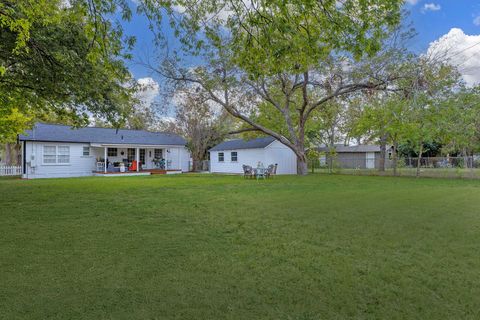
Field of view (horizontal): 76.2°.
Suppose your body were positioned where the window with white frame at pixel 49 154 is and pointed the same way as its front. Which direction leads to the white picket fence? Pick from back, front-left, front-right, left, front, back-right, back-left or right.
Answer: back-right

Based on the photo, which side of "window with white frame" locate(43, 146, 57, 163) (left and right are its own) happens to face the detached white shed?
left

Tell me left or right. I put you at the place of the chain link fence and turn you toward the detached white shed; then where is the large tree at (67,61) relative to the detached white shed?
left

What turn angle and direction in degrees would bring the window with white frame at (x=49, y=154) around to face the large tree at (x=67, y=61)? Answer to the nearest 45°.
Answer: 0° — it already faces it

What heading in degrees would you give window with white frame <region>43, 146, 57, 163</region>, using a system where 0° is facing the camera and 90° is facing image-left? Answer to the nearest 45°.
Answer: approximately 0°

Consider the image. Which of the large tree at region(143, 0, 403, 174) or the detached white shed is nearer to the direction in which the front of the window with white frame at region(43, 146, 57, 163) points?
the large tree

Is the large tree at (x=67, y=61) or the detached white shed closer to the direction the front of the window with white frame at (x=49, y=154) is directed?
the large tree
